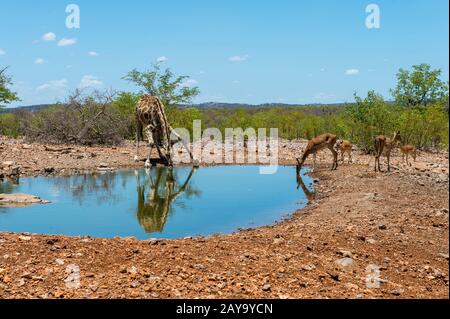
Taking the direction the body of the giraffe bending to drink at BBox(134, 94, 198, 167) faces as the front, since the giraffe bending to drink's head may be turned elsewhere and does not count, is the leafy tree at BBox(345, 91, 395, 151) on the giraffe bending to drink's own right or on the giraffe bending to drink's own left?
on the giraffe bending to drink's own left

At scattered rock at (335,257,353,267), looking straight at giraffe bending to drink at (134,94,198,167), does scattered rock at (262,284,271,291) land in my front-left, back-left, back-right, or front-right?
back-left

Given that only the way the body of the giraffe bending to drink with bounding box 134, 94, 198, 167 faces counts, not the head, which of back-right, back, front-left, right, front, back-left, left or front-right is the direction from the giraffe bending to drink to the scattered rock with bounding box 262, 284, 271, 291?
front-right

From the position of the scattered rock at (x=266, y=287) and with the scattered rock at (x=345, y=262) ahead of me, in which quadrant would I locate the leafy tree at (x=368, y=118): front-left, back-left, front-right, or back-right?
front-left

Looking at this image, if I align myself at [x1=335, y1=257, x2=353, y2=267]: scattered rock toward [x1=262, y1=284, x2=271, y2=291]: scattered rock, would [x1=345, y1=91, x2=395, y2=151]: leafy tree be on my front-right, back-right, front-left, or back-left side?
back-right
